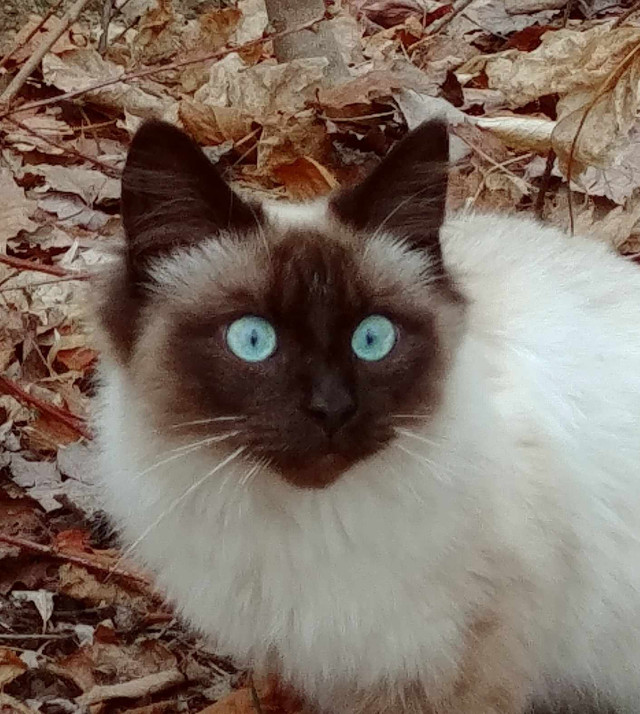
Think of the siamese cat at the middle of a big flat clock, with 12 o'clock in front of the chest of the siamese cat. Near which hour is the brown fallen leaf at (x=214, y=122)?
The brown fallen leaf is roughly at 4 o'clock from the siamese cat.

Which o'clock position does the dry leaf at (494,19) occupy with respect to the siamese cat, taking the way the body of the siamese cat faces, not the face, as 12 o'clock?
The dry leaf is roughly at 5 o'clock from the siamese cat.

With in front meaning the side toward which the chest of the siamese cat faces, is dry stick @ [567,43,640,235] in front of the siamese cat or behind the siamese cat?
behind

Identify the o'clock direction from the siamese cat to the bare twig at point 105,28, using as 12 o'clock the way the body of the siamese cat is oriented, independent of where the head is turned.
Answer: The bare twig is roughly at 4 o'clock from the siamese cat.

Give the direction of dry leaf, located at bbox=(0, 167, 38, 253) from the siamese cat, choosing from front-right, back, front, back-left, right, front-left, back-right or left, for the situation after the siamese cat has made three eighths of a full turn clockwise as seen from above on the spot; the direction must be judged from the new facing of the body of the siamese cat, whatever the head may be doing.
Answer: front-left

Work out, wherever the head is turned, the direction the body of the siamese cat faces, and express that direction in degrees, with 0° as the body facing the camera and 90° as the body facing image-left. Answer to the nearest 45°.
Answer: approximately 45°

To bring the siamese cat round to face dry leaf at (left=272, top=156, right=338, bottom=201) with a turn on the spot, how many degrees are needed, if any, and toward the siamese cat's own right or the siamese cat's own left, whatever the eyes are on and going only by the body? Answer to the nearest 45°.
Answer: approximately 135° to the siamese cat's own right

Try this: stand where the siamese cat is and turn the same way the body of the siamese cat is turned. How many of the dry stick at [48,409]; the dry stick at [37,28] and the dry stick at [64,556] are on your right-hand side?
3

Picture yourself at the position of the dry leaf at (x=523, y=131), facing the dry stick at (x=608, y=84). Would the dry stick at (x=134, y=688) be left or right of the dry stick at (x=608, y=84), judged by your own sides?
right

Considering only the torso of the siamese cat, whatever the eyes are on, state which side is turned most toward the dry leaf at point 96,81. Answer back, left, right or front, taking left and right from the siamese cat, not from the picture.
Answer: right

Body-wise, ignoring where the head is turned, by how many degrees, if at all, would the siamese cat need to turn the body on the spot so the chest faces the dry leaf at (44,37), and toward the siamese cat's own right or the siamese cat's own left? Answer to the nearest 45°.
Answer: approximately 90° to the siamese cat's own right

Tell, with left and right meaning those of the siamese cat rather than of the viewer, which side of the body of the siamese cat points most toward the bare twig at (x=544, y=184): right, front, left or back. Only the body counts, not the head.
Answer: back

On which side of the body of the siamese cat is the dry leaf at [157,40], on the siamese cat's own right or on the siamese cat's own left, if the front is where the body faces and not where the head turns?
on the siamese cat's own right
